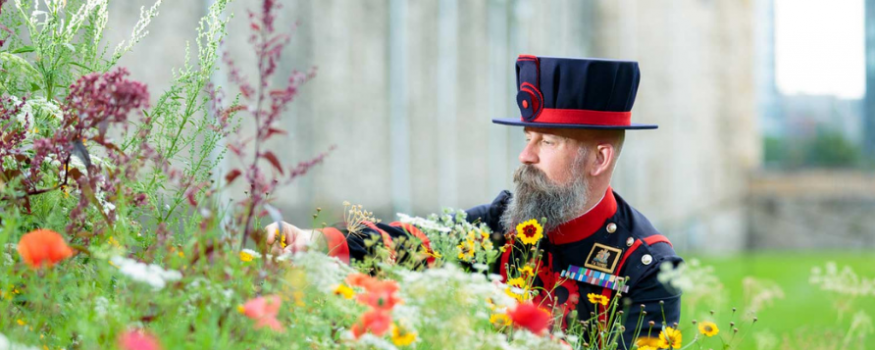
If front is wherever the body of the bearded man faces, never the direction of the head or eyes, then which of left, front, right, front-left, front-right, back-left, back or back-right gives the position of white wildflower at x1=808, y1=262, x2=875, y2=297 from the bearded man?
back-left

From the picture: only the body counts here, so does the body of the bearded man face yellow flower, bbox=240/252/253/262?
yes

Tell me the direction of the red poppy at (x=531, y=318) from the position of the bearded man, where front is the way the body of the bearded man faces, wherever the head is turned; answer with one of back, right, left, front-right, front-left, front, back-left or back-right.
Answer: front-left

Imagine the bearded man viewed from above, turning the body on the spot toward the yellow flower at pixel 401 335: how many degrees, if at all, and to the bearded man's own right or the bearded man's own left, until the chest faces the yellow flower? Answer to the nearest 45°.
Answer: approximately 45° to the bearded man's own left

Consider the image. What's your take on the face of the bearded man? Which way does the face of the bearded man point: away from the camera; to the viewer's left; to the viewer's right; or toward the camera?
to the viewer's left

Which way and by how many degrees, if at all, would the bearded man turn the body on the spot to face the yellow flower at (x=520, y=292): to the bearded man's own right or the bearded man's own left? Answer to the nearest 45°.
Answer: approximately 45° to the bearded man's own left

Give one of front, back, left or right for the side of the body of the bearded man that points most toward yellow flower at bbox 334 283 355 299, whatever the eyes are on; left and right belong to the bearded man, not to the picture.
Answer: front

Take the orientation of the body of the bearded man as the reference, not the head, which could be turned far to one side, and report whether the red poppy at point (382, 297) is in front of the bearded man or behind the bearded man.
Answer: in front

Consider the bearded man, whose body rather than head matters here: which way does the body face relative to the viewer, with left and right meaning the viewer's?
facing the viewer and to the left of the viewer

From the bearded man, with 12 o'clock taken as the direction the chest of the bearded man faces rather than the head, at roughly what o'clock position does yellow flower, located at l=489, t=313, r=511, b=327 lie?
The yellow flower is roughly at 11 o'clock from the bearded man.

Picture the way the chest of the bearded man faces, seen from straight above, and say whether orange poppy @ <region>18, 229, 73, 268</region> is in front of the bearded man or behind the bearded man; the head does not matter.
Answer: in front

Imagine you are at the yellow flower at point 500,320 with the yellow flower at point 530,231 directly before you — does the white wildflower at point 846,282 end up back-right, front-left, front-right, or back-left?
front-right
